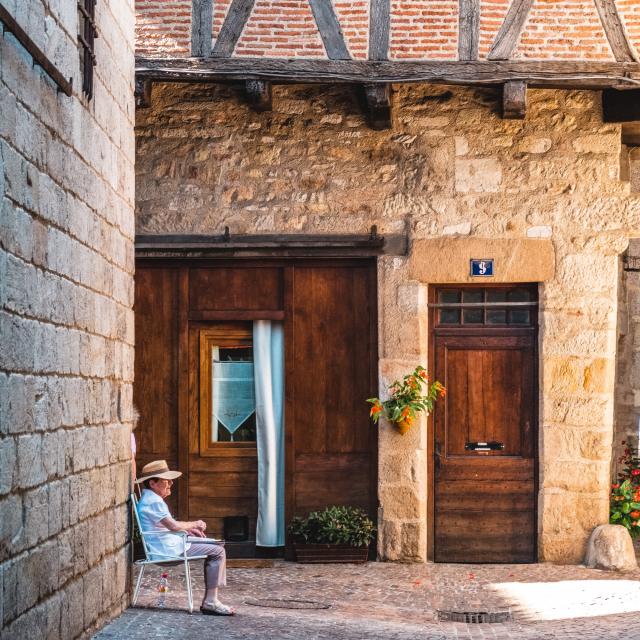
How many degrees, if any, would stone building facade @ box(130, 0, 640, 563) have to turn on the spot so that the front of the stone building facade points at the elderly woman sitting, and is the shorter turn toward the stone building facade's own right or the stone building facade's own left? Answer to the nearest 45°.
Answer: approximately 45° to the stone building facade's own right

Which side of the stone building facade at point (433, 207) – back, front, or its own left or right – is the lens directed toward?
front

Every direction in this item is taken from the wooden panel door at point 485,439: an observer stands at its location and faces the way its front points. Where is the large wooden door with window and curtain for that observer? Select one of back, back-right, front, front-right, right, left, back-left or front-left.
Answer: right

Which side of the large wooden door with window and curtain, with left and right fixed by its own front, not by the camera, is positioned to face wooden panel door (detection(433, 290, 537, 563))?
left

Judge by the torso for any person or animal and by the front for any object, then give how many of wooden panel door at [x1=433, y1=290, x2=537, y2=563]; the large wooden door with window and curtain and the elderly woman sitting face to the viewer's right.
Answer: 1

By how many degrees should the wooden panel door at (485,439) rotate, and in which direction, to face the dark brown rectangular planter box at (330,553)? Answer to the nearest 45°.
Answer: approximately 90° to its right

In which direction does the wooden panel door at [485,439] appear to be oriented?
toward the camera

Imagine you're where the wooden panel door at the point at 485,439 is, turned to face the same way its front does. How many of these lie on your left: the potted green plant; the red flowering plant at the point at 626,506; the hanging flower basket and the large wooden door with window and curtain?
1

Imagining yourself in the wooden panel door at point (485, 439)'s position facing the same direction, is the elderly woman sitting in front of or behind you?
in front

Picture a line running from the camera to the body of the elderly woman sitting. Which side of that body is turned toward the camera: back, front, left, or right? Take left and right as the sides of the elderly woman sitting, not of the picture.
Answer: right

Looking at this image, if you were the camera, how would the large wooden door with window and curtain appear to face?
facing the viewer

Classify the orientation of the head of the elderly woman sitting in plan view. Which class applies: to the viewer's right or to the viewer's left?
to the viewer's right

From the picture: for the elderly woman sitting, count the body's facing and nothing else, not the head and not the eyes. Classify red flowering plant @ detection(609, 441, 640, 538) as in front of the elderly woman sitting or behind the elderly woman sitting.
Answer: in front
